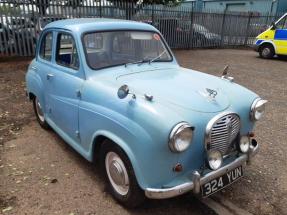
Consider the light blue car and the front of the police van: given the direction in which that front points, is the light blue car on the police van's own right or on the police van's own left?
on the police van's own left

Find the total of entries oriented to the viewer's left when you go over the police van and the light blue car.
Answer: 1

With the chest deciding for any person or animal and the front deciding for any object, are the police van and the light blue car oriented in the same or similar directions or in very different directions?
very different directions

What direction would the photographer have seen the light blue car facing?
facing the viewer and to the right of the viewer

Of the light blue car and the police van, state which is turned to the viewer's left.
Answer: the police van

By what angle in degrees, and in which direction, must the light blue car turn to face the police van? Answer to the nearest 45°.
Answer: approximately 90° to its left

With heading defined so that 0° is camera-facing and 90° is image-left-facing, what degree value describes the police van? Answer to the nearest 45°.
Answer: approximately 90°

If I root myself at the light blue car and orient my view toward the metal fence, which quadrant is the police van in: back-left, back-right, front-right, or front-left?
front-right

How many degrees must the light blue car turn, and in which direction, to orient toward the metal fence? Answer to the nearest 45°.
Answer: approximately 135° to its left
